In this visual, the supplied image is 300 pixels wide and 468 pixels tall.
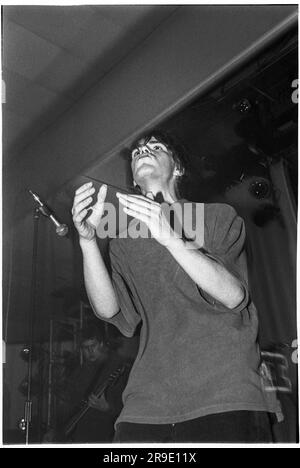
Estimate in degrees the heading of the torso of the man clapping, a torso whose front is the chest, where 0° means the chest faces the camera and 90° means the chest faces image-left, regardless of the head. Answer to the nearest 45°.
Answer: approximately 45°
